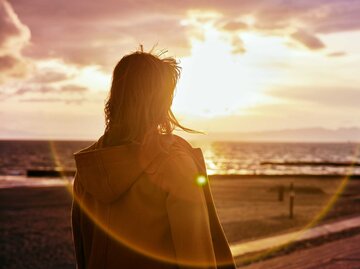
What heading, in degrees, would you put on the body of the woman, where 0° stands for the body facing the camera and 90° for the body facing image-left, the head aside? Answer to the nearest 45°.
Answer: approximately 225°
